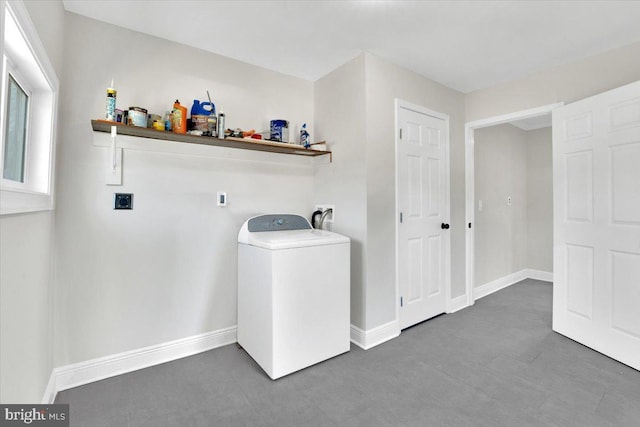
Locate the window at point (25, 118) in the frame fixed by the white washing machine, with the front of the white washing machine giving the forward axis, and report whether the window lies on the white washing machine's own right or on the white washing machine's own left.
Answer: on the white washing machine's own right

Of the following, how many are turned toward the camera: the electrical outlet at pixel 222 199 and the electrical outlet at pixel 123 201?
2

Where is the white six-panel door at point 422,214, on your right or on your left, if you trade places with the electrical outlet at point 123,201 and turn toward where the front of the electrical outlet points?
on your left

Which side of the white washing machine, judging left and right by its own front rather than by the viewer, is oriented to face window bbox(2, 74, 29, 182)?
right

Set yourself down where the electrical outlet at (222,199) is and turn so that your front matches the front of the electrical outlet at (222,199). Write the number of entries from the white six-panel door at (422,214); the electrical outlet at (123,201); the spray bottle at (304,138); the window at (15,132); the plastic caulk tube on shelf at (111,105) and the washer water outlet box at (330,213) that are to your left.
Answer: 3

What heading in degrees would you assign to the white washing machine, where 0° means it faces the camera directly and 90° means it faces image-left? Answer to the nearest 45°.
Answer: approximately 315°

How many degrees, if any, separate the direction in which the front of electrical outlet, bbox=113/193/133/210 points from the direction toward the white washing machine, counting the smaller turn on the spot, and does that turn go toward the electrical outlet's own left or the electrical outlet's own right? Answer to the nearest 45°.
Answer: approximately 45° to the electrical outlet's own left
